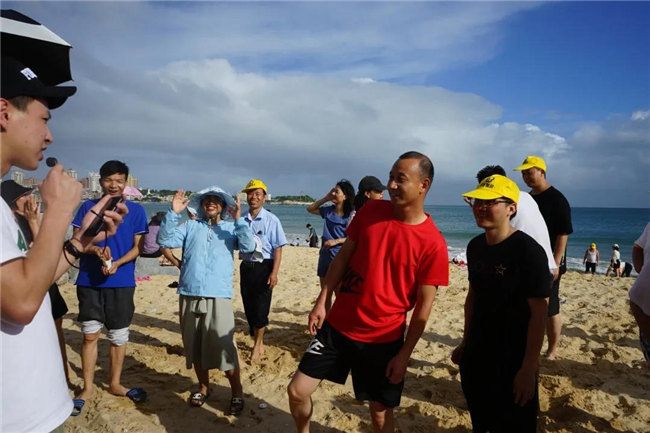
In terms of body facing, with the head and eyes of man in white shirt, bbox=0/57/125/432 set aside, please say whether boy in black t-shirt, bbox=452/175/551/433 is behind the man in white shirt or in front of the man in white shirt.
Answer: in front

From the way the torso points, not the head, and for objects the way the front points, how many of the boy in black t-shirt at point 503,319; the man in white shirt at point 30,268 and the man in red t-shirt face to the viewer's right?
1

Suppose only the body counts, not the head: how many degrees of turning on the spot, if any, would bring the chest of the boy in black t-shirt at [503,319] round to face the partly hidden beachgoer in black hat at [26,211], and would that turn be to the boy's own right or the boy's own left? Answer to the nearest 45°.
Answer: approximately 45° to the boy's own right

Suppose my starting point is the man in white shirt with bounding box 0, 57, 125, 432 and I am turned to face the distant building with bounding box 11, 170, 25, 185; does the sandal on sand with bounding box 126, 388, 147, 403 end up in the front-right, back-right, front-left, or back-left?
front-right

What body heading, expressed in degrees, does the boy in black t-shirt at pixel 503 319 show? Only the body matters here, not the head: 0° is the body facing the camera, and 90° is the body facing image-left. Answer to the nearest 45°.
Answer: approximately 45°

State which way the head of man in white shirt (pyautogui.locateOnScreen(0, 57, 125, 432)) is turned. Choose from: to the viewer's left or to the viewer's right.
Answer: to the viewer's right

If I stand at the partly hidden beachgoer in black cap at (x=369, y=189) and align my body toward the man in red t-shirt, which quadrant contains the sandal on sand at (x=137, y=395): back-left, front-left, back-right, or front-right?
front-right

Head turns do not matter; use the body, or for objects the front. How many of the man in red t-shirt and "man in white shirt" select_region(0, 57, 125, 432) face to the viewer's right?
1

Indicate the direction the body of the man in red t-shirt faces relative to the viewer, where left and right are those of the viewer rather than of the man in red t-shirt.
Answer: facing the viewer and to the left of the viewer

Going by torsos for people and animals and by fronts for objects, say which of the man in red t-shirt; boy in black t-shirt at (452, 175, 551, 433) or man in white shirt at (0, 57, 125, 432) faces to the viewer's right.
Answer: the man in white shirt

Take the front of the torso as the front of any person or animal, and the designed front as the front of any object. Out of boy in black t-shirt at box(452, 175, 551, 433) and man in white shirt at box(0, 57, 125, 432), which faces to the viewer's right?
the man in white shirt

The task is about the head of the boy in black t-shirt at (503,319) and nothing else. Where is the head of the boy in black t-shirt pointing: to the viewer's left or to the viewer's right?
to the viewer's left

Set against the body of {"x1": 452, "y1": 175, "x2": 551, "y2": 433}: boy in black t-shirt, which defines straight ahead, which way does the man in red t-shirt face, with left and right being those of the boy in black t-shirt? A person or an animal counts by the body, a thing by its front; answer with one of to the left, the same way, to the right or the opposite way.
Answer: the same way

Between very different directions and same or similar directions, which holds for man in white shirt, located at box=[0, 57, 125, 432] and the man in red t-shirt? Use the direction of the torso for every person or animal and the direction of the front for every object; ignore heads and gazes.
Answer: very different directions

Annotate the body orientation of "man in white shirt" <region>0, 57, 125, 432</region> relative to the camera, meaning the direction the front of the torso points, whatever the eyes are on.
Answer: to the viewer's right

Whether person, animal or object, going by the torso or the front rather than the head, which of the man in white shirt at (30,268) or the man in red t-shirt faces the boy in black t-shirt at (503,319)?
the man in white shirt
